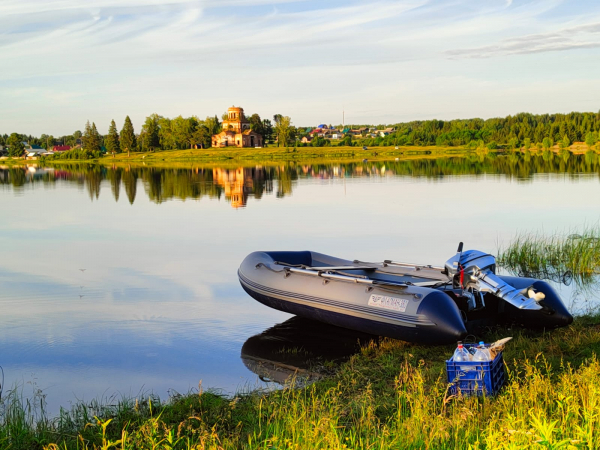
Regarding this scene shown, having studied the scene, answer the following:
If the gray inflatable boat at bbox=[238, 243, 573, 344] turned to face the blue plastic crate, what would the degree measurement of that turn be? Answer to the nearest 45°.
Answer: approximately 135° to its left

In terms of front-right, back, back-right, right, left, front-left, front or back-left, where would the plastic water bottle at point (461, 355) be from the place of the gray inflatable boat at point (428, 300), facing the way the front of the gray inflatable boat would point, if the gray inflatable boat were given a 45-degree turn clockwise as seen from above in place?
back

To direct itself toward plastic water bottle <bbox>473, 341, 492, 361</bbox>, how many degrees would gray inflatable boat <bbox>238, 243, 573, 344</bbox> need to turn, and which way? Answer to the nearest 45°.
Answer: approximately 135° to its left

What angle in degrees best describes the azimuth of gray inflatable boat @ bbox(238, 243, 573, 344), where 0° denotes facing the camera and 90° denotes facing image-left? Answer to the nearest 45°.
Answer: approximately 135°
